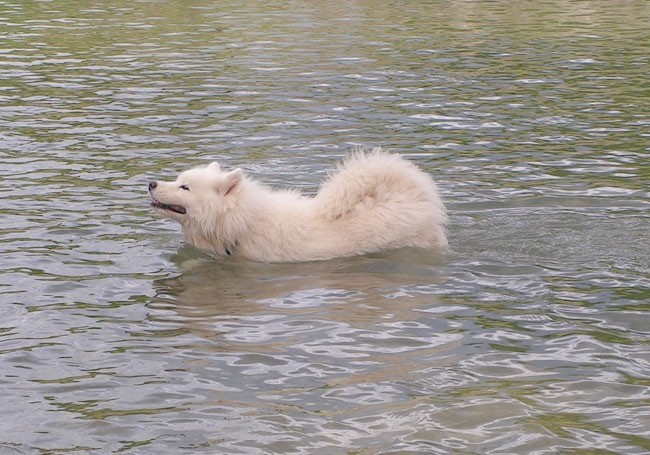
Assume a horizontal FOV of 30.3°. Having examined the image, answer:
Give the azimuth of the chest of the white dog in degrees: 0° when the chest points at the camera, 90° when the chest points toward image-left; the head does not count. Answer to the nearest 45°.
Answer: approximately 90°
